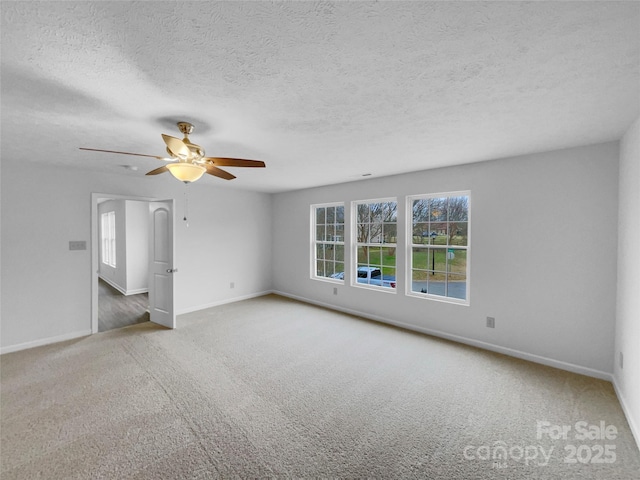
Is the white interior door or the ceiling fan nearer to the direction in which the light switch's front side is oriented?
the ceiling fan

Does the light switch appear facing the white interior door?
no

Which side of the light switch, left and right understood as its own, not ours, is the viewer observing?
front

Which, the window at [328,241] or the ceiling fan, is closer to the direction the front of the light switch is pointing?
the ceiling fan

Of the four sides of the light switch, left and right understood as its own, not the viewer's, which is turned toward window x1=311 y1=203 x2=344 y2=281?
left

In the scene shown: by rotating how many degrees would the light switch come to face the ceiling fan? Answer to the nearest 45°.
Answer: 0° — it already faces it

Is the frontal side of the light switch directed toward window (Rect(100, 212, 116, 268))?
no

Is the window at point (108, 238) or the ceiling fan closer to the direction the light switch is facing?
the ceiling fan

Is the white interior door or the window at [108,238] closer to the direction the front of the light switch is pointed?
the white interior door
